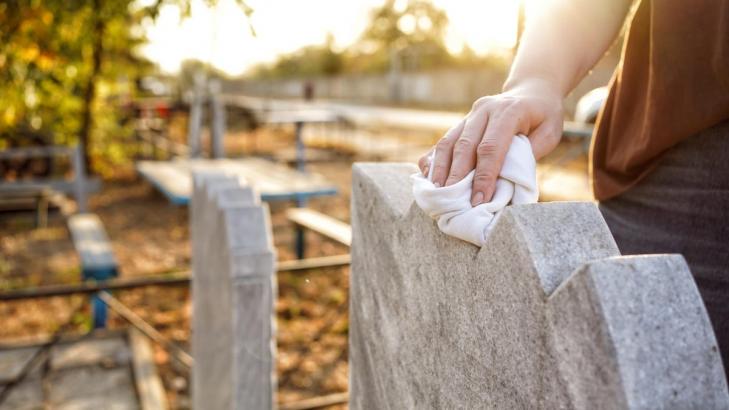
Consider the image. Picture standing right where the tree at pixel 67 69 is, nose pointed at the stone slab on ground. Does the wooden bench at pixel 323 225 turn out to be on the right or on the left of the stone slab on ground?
left

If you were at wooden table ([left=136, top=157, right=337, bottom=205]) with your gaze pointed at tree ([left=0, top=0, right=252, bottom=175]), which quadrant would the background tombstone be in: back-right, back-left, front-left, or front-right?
back-left

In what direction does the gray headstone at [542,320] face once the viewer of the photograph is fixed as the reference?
facing the viewer and to the left of the viewer

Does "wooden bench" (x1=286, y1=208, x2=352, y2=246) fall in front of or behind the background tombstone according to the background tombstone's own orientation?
behind

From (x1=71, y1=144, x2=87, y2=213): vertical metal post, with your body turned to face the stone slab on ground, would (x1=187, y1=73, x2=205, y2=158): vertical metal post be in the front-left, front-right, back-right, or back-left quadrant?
back-left

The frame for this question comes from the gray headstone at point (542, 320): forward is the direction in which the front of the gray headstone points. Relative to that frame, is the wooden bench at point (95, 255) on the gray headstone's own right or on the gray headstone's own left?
on the gray headstone's own right

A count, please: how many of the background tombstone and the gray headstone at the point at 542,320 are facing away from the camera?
0

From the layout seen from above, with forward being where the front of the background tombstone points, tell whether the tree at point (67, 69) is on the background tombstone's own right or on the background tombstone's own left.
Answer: on the background tombstone's own right

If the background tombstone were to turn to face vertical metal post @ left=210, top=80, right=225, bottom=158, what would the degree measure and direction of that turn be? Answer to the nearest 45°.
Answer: approximately 135° to its right

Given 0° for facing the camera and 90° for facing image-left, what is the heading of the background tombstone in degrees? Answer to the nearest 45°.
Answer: approximately 45°

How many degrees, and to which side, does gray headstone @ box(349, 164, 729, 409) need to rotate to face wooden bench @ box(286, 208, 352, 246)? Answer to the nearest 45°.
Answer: approximately 135° to its right

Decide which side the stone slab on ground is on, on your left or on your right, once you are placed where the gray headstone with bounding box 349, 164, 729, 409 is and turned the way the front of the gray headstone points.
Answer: on your right
